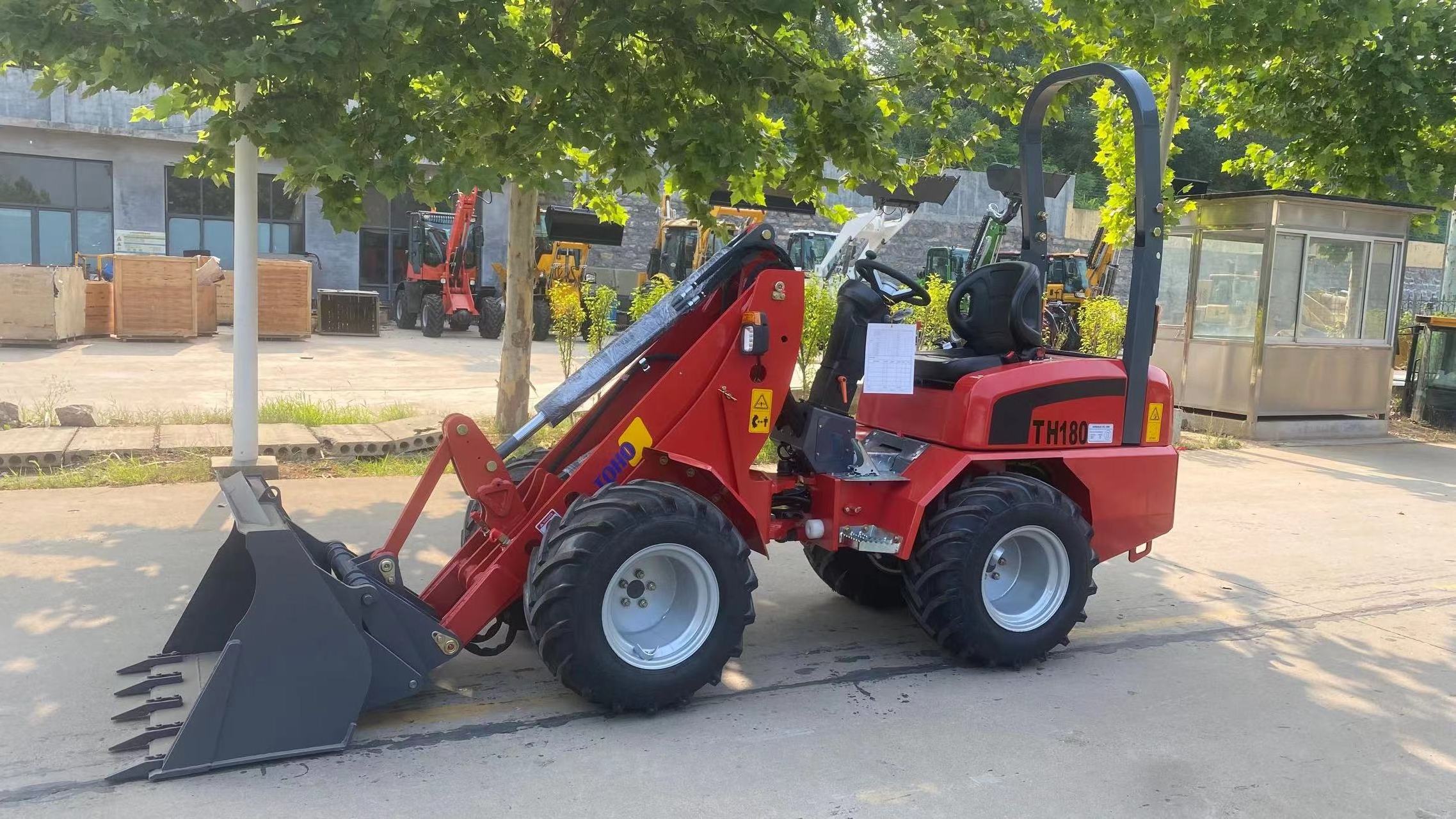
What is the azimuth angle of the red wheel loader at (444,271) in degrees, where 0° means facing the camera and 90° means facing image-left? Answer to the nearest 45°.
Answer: approximately 315°

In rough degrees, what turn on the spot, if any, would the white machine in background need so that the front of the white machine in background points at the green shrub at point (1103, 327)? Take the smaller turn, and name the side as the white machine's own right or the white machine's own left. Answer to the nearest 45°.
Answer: approximately 45° to the white machine's own right

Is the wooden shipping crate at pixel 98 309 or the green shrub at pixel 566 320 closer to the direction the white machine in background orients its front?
the green shrub

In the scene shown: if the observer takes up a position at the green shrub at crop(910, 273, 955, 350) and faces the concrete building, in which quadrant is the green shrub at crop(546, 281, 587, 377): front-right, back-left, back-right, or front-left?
front-left

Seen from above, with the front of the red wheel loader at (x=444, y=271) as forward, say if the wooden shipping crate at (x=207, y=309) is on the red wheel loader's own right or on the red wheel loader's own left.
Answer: on the red wheel loader's own right

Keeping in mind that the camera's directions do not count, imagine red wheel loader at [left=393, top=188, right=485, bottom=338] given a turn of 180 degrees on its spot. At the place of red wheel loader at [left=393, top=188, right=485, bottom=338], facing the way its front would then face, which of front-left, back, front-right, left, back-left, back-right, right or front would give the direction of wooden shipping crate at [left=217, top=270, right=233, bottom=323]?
front-left

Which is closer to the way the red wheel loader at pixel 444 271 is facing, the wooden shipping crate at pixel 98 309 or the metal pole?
the metal pole

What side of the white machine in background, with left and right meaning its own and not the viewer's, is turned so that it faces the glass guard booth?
front

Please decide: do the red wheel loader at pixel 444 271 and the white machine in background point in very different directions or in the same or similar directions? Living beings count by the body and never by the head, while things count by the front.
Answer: same or similar directions

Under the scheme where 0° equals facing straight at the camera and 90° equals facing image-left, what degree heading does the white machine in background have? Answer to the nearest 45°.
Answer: approximately 315°

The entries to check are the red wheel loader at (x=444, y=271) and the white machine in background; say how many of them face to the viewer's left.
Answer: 0

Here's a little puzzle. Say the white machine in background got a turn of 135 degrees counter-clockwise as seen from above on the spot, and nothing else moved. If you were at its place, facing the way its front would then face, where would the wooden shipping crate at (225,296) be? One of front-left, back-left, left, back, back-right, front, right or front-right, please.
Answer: left

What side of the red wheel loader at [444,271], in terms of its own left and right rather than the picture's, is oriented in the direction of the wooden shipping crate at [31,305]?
right

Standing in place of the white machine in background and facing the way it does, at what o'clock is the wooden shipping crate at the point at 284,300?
The wooden shipping crate is roughly at 4 o'clock from the white machine in background.
